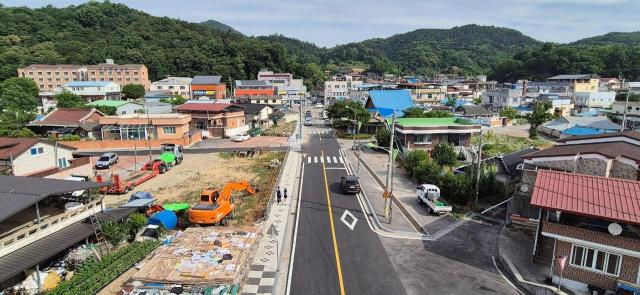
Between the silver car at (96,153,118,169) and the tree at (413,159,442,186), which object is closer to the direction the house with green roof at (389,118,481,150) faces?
the tree

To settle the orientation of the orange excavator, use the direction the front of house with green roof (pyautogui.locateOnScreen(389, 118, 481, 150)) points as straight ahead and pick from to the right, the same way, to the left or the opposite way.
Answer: the opposite way

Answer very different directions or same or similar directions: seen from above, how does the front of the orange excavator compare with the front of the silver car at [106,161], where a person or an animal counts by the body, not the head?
very different directions

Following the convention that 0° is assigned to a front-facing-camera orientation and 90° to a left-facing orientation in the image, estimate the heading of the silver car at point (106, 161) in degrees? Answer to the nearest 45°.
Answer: approximately 45°

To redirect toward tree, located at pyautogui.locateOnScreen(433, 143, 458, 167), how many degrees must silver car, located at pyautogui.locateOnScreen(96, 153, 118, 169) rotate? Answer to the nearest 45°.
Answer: approximately 90° to its left

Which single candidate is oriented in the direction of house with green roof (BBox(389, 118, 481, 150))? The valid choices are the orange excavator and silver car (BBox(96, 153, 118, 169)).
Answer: the orange excavator

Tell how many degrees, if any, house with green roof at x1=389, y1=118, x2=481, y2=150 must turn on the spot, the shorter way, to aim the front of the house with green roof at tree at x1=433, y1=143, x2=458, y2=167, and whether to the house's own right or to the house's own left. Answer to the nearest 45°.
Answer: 0° — it already faces it

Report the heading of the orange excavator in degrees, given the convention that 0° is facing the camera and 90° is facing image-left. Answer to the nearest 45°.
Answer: approximately 225°

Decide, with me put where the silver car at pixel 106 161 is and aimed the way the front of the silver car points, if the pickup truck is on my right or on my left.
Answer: on my left
